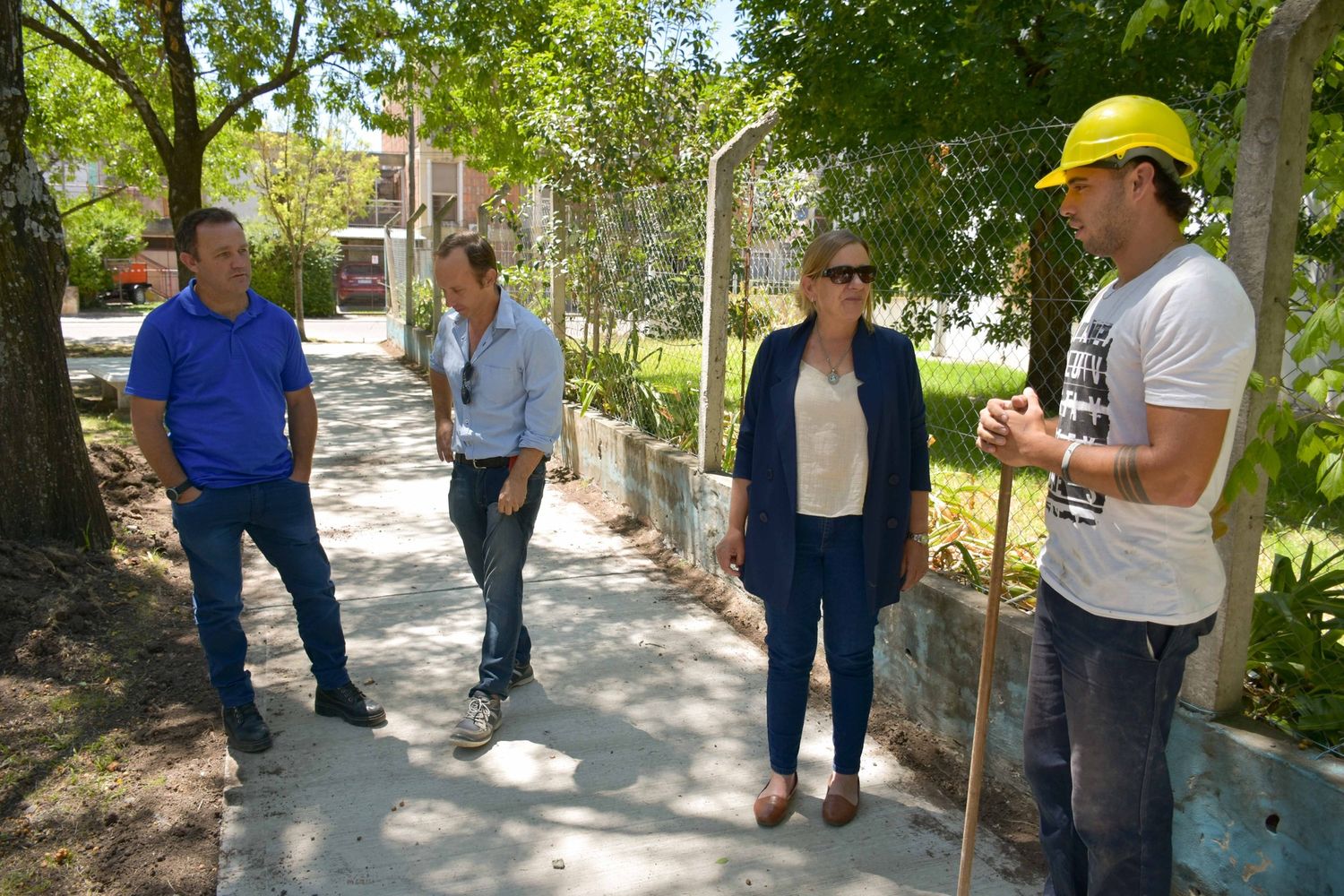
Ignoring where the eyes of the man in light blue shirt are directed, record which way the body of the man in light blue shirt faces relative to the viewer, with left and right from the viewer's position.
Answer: facing the viewer and to the left of the viewer

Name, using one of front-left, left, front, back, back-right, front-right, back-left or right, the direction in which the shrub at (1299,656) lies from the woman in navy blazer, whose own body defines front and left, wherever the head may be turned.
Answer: left

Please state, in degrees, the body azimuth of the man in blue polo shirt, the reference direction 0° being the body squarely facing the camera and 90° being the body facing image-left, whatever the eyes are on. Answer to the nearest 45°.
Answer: approximately 315°

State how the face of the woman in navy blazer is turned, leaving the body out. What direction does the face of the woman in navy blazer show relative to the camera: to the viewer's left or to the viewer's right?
to the viewer's right

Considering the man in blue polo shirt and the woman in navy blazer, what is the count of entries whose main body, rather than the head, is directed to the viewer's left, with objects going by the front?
0

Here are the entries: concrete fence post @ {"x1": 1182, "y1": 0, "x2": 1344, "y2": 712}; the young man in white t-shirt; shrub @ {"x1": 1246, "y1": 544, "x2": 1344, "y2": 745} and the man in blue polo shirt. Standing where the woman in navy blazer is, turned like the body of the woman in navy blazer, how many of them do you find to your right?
1

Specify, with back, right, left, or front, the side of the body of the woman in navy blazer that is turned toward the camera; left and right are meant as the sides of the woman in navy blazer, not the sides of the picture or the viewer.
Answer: front

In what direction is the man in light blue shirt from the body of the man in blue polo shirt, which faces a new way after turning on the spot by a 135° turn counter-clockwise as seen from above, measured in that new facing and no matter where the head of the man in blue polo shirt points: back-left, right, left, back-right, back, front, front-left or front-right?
right

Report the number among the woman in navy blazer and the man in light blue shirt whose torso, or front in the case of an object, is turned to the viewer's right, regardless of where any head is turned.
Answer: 0

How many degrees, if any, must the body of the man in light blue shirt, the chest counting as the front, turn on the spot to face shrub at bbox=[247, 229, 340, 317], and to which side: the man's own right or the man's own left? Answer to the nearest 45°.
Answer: approximately 135° to the man's own right

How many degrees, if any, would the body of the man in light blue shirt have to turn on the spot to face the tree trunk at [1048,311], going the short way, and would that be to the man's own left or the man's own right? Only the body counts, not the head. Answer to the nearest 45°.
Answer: approximately 135° to the man's own left
